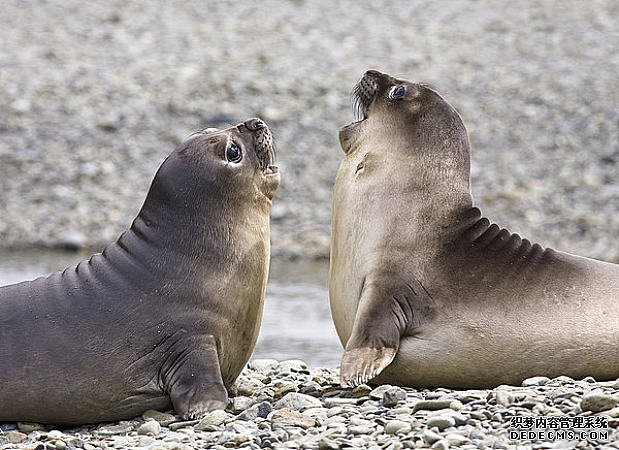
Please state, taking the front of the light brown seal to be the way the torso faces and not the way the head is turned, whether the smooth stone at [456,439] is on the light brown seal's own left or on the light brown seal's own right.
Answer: on the light brown seal's own left

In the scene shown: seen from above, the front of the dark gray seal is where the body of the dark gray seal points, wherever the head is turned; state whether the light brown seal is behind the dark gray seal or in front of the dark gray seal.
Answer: in front

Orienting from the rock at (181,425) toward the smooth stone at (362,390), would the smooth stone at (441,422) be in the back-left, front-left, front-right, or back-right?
front-right

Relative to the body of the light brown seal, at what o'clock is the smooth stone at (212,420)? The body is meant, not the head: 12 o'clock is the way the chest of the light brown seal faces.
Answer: The smooth stone is roughly at 11 o'clock from the light brown seal.

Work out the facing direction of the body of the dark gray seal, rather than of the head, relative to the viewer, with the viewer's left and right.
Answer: facing to the right of the viewer

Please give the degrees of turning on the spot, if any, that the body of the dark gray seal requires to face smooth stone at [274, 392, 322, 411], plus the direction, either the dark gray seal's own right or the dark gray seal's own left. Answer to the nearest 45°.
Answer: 0° — it already faces it

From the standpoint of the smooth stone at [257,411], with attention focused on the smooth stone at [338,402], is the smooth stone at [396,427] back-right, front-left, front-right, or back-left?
front-right

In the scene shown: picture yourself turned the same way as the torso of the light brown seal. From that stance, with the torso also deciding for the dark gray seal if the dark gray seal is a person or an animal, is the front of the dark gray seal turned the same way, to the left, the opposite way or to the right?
the opposite way

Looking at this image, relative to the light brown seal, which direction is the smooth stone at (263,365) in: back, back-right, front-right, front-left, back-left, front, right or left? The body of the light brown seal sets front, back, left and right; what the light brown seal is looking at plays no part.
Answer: front-right

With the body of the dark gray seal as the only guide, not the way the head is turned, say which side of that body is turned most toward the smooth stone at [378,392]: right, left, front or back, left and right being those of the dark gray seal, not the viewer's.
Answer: front

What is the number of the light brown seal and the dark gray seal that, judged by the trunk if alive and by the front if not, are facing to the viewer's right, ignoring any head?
1

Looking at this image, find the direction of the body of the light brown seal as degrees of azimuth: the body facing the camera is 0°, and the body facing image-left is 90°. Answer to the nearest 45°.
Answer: approximately 90°

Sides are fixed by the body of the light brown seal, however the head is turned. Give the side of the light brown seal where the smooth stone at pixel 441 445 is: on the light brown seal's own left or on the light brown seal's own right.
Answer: on the light brown seal's own left

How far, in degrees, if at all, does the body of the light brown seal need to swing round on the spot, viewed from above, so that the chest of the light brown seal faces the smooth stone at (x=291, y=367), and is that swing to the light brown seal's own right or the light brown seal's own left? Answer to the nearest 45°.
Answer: approximately 45° to the light brown seal's own right

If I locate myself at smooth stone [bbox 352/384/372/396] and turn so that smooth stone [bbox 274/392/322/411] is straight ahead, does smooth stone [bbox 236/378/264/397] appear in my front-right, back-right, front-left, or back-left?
front-right
